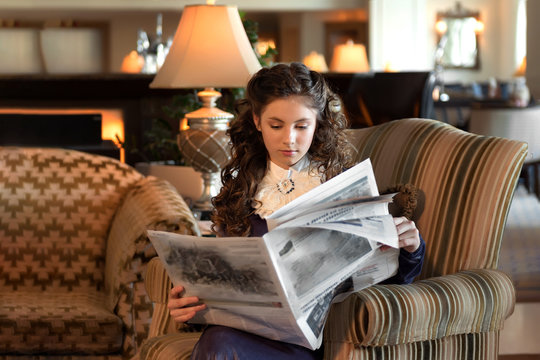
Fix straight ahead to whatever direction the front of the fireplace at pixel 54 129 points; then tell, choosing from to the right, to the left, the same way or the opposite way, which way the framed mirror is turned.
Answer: the same way

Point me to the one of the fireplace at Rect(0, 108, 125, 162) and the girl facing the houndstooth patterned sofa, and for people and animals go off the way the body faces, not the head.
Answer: the fireplace

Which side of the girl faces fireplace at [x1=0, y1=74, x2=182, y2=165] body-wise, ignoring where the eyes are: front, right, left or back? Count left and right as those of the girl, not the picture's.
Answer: back

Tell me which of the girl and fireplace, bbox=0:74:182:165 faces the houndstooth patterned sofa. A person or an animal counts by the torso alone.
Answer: the fireplace

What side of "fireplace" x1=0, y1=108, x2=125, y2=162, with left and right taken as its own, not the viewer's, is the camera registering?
front

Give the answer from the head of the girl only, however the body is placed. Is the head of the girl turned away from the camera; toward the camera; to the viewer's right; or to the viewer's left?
toward the camera

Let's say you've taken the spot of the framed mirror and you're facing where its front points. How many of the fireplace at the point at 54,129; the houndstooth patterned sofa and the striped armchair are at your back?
0

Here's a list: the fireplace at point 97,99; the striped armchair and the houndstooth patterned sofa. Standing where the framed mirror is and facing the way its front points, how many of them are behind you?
0

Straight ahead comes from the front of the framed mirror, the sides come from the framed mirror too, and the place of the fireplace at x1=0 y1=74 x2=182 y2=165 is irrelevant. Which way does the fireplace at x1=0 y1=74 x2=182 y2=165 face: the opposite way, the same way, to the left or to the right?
the same way

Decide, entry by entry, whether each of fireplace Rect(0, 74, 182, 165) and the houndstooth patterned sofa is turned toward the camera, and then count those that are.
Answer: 2

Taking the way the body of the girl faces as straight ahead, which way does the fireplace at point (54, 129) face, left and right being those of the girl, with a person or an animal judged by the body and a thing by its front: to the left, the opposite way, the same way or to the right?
the same way

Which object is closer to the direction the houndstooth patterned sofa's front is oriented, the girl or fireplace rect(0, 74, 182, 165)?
the girl

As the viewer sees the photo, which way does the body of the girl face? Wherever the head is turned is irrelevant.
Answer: toward the camera

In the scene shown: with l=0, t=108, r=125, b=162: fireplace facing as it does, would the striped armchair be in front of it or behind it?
in front

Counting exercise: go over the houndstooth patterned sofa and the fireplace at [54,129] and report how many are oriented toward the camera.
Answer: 2

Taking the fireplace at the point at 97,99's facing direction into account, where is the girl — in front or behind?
in front

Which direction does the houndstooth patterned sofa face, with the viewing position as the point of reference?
facing the viewer
